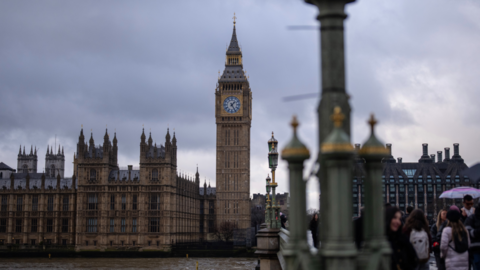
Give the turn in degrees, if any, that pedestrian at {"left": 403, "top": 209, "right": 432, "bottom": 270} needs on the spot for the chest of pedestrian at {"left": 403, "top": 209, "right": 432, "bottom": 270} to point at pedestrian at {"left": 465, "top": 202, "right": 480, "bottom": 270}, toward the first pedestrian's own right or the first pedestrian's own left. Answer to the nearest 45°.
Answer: approximately 45° to the first pedestrian's own right

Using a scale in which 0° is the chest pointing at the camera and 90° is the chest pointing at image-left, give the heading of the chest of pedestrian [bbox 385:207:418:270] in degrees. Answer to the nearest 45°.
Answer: approximately 315°

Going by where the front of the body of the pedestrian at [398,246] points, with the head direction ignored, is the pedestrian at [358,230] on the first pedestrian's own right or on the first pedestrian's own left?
on the first pedestrian's own right

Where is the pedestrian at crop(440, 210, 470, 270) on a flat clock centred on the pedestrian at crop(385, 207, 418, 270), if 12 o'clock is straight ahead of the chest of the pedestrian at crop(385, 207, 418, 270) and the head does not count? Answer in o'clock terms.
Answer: the pedestrian at crop(440, 210, 470, 270) is roughly at 8 o'clock from the pedestrian at crop(385, 207, 418, 270).

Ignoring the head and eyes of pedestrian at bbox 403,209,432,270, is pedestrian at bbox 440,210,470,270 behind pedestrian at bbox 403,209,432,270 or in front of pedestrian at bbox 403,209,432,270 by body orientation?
in front

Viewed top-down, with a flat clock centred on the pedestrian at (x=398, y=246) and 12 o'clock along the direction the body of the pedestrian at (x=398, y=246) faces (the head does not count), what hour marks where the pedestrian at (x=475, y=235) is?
the pedestrian at (x=475, y=235) is roughly at 8 o'clock from the pedestrian at (x=398, y=246).

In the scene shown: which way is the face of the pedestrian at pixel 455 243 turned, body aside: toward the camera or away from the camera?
away from the camera

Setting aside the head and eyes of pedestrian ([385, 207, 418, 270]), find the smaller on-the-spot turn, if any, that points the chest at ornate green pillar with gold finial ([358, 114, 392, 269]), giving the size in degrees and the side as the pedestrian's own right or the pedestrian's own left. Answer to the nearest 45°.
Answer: approximately 45° to the pedestrian's own right
